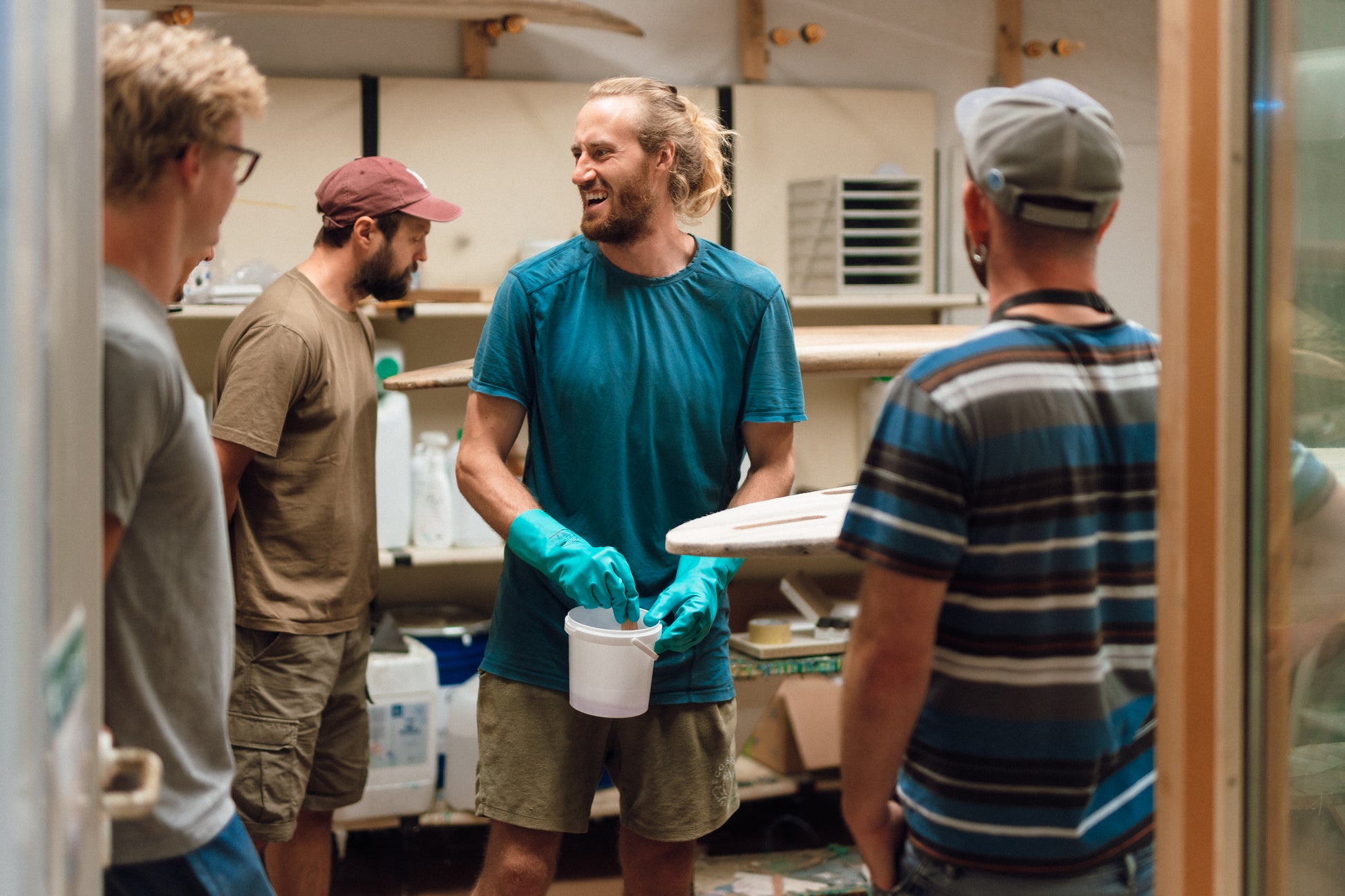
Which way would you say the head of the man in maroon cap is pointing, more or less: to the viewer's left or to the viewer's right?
to the viewer's right
